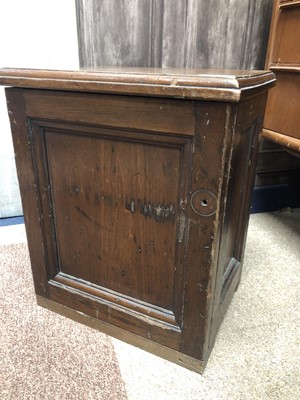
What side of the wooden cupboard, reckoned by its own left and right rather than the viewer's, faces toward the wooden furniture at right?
back

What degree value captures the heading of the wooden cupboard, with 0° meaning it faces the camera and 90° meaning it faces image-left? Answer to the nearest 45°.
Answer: approximately 45°
